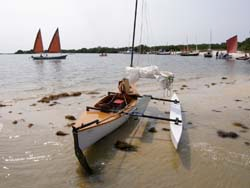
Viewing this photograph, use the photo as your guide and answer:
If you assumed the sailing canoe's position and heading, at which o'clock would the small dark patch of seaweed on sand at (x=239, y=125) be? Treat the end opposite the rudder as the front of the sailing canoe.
The small dark patch of seaweed on sand is roughly at 3 o'clock from the sailing canoe.

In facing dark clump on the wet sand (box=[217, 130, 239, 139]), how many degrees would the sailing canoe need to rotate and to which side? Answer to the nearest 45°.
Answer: approximately 45° to its right

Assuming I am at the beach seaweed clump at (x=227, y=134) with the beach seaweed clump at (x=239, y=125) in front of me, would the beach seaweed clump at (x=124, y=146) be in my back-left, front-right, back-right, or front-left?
back-left

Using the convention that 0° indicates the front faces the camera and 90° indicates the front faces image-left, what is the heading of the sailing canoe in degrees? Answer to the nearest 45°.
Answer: approximately 225°
